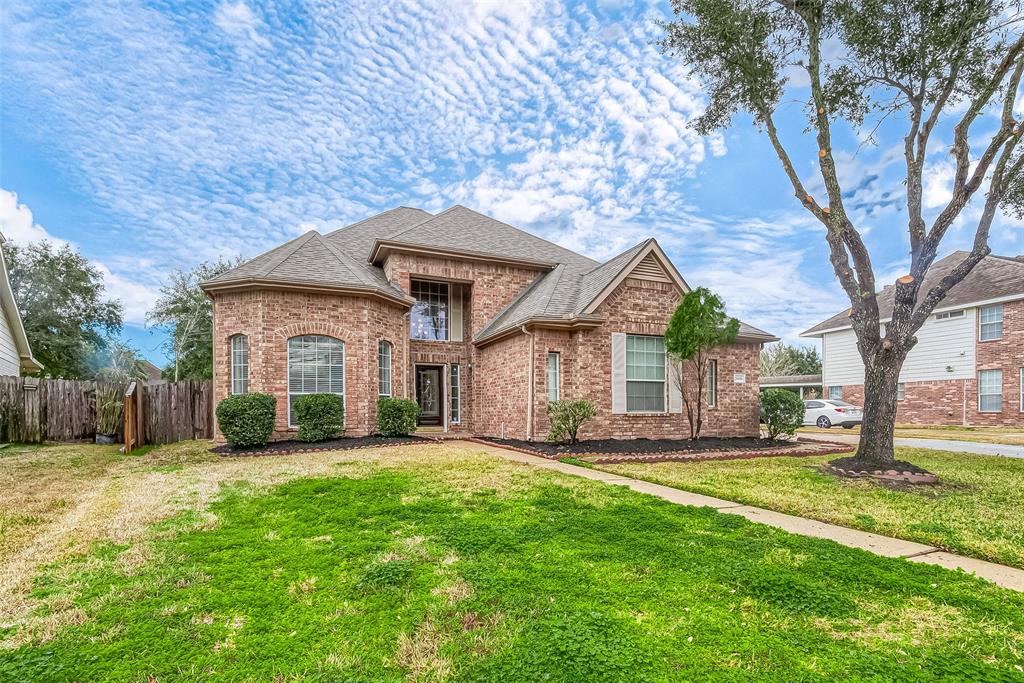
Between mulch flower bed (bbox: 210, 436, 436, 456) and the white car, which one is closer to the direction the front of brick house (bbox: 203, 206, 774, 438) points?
the mulch flower bed

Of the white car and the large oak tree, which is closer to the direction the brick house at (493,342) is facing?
the large oak tree

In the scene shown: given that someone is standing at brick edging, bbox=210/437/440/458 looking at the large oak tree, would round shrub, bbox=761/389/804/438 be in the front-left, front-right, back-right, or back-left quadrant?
front-left

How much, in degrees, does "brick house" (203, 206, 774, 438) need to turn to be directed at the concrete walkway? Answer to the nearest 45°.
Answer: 0° — it already faces it

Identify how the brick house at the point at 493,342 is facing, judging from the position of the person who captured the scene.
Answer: facing the viewer

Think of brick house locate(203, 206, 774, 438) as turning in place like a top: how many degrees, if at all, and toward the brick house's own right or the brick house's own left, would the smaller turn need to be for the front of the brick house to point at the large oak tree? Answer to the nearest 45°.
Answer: approximately 45° to the brick house's own left

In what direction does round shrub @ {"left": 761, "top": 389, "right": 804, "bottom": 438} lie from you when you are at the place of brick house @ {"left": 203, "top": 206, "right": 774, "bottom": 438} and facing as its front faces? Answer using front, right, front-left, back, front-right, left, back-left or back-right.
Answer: left

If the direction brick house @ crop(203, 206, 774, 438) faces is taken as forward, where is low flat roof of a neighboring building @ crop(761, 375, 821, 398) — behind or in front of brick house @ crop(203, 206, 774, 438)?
behind

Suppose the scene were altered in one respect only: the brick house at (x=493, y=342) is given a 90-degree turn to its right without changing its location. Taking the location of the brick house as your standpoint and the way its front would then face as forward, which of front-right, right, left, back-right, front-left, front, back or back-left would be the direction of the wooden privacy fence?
front
